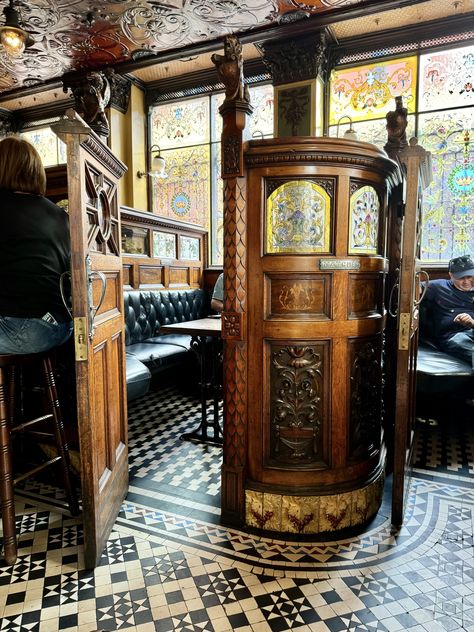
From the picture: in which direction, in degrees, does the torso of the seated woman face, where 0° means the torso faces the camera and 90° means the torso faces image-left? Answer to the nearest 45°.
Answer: approximately 180°

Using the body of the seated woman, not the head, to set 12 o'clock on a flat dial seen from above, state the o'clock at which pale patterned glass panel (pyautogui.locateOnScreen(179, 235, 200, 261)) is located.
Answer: The pale patterned glass panel is roughly at 1 o'clock from the seated woman.

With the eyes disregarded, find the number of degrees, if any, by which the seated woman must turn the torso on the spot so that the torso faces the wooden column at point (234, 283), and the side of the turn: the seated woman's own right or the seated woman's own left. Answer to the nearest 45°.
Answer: approximately 90° to the seated woman's own right

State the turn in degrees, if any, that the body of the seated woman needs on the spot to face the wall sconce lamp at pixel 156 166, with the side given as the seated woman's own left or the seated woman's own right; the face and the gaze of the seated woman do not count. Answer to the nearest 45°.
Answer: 0° — they already face it

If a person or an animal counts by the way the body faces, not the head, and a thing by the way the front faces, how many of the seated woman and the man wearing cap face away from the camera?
1

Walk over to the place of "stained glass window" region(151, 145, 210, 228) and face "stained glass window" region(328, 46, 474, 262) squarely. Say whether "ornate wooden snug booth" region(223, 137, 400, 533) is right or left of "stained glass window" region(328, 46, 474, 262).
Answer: right

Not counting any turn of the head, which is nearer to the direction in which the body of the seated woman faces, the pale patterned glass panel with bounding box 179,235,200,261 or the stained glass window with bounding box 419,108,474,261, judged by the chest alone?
the pale patterned glass panel

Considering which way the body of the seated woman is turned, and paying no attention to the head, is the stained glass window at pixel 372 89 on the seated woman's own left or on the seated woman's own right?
on the seated woman's own right

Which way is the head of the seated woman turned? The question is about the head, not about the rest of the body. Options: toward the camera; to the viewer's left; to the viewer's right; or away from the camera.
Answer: away from the camera
